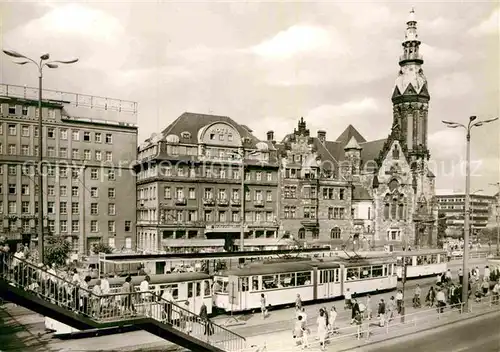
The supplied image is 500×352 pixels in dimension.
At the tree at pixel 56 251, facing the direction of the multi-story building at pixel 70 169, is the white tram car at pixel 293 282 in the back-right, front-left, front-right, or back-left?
back-right

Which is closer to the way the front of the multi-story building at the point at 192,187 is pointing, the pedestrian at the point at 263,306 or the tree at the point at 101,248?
the pedestrian

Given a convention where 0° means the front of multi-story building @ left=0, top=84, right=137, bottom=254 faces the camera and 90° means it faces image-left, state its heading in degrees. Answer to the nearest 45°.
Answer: approximately 315°

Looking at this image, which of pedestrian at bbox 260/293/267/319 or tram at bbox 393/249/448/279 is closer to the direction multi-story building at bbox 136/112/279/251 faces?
the pedestrian

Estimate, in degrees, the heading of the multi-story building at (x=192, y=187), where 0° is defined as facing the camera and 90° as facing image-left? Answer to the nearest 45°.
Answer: approximately 0°

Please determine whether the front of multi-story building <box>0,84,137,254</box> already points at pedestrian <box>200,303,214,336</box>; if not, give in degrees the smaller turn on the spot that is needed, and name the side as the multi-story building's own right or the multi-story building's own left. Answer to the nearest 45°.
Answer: approximately 45° to the multi-story building's own right

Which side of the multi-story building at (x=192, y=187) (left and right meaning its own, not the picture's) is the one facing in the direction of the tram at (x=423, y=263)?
left
